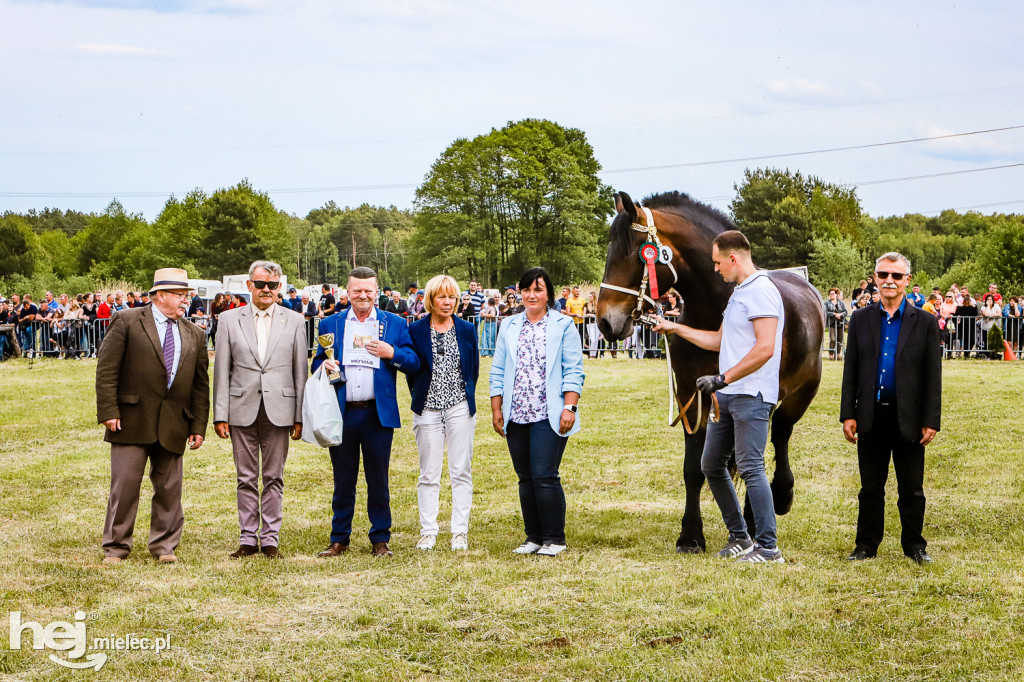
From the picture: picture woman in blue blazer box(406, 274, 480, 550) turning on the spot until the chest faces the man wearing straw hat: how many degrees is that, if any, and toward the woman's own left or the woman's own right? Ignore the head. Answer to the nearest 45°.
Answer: approximately 90° to the woman's own right

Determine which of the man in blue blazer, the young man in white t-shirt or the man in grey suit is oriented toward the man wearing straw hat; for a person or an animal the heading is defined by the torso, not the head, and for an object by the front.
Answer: the young man in white t-shirt

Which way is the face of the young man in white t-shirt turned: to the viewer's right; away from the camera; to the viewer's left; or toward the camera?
to the viewer's left

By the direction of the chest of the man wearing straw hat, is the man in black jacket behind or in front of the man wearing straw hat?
in front

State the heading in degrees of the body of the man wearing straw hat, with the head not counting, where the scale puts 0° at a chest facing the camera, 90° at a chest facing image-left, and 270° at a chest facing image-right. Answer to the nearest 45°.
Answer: approximately 315°

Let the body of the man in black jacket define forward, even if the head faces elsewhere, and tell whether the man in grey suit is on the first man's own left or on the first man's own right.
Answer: on the first man's own right

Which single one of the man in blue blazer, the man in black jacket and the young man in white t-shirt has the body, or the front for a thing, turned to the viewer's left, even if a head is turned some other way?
the young man in white t-shirt

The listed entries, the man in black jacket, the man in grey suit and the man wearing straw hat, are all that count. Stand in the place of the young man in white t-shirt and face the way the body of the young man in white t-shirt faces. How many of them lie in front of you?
2

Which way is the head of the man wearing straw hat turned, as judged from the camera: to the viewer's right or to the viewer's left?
to the viewer's right

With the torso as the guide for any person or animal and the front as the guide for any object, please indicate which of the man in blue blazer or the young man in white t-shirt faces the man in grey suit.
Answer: the young man in white t-shirt

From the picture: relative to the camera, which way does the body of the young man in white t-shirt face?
to the viewer's left

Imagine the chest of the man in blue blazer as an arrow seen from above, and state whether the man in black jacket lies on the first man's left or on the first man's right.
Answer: on the first man's left
